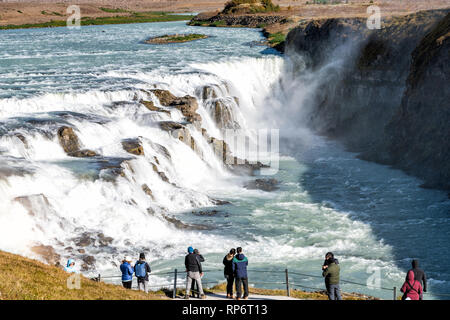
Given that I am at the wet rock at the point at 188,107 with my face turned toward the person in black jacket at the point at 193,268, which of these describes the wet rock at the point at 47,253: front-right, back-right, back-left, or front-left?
front-right

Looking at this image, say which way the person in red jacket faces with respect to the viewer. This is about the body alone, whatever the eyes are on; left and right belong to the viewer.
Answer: facing away from the viewer

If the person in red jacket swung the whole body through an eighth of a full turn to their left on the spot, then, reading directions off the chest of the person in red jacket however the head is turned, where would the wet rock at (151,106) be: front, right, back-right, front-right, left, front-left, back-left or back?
front

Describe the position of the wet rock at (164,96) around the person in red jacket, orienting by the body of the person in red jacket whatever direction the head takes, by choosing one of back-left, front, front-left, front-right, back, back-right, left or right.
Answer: front-left

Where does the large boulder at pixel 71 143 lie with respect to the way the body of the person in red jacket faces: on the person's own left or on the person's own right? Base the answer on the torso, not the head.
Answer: on the person's own left

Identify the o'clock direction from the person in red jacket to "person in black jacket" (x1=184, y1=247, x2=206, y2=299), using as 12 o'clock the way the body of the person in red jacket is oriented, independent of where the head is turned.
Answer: The person in black jacket is roughly at 9 o'clock from the person in red jacket.

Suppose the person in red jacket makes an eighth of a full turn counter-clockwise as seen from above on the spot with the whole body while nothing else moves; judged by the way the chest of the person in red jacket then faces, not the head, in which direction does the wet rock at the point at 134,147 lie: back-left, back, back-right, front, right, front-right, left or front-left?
front

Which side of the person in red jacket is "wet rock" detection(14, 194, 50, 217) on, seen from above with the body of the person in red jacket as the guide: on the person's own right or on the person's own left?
on the person's own left

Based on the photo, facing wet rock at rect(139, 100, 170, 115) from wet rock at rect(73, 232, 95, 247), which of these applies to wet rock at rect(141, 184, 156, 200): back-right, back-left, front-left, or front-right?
front-right
